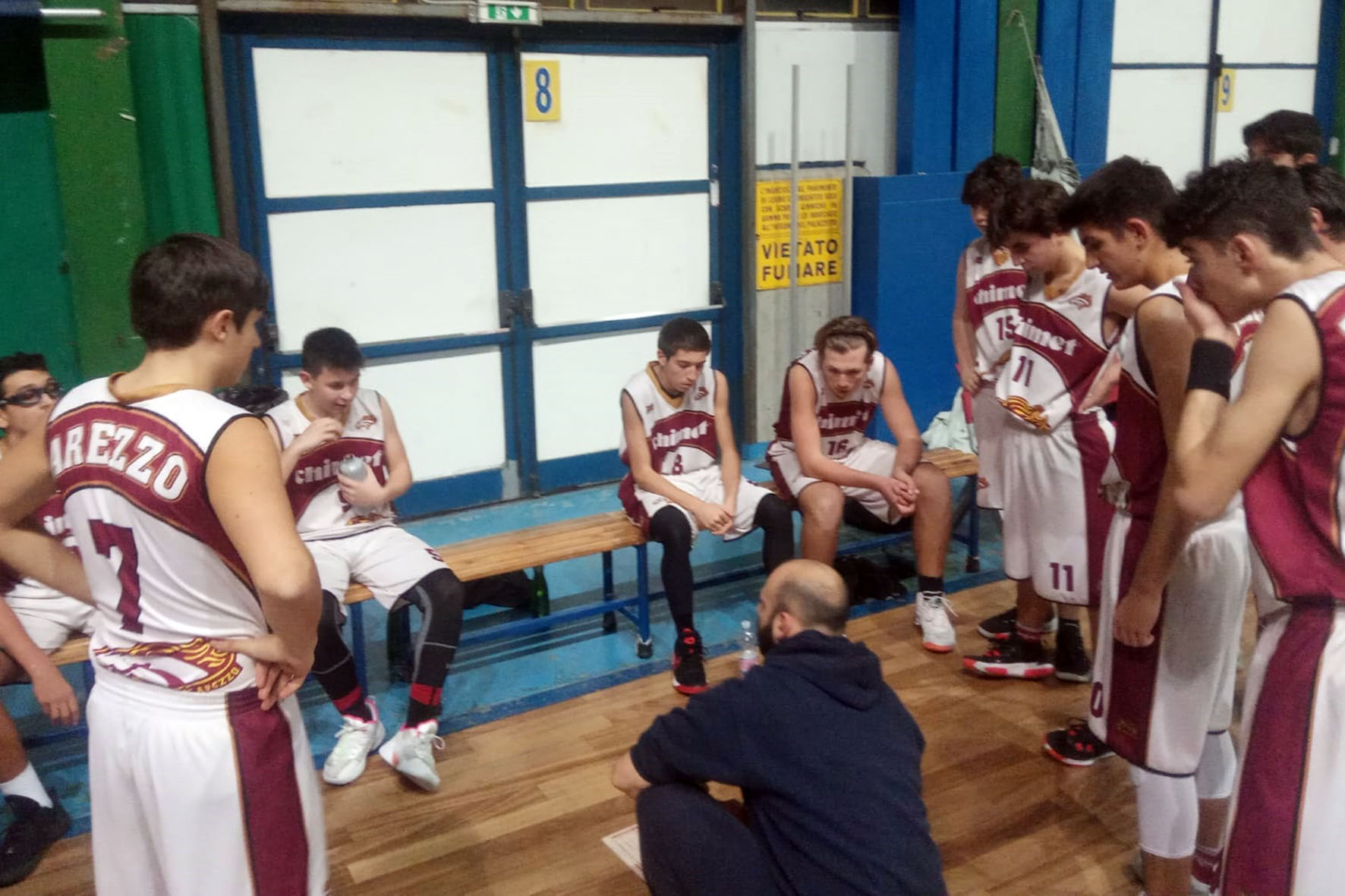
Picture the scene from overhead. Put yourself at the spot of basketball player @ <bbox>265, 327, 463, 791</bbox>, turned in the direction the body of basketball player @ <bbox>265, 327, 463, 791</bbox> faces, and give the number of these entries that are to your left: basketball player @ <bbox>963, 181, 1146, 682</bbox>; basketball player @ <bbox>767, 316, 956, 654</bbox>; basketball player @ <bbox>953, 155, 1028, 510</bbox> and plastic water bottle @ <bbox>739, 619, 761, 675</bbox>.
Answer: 4

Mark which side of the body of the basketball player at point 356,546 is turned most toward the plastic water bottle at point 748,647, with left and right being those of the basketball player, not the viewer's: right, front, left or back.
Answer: left

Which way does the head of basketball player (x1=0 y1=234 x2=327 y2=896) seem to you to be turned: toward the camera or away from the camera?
away from the camera

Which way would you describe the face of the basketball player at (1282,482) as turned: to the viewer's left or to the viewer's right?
to the viewer's left

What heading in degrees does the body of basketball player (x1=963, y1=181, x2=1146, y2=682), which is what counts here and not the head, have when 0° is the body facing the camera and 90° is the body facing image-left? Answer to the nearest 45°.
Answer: approximately 45°

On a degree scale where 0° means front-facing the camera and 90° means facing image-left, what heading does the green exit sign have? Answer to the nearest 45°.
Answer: approximately 0°

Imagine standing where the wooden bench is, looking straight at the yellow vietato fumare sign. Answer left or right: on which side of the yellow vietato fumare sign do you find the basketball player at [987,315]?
right

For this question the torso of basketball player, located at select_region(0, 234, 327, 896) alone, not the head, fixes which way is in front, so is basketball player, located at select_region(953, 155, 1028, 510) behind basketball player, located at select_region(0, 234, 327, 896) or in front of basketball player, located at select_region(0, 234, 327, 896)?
in front

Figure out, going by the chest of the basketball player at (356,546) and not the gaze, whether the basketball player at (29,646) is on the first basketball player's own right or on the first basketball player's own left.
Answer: on the first basketball player's own right

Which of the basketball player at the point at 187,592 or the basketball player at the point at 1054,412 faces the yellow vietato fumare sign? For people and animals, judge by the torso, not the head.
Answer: the basketball player at the point at 187,592

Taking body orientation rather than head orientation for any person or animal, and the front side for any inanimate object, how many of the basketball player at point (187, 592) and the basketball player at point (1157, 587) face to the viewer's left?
1
